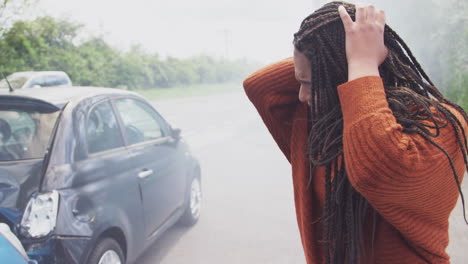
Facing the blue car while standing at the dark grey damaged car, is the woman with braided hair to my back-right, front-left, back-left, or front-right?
front-left

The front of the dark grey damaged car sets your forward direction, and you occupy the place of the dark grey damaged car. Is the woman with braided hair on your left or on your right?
on your right

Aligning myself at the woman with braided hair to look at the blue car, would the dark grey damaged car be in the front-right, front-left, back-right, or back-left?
front-right

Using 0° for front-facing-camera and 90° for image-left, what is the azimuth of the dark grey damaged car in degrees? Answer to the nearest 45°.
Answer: approximately 225°
